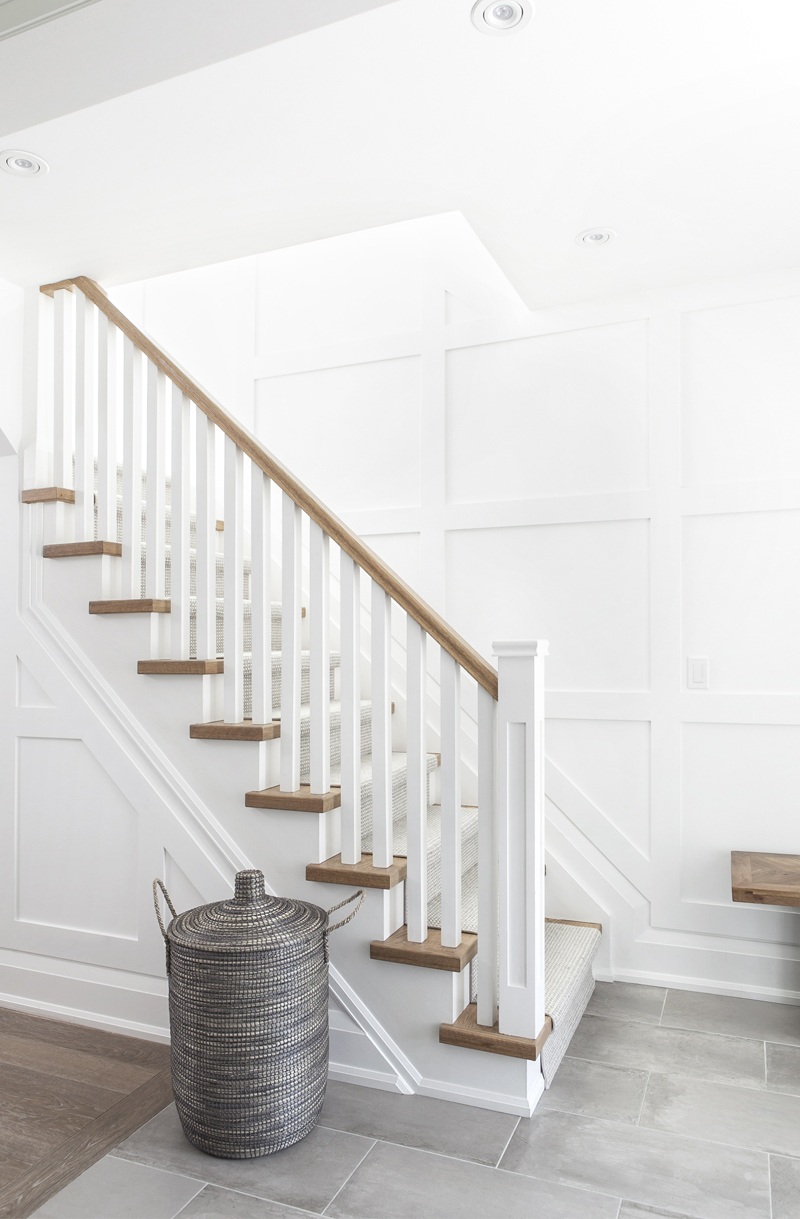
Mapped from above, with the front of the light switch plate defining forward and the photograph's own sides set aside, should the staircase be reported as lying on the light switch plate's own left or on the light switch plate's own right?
on the light switch plate's own right

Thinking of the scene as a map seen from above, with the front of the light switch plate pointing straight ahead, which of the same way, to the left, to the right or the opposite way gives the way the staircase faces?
to the left

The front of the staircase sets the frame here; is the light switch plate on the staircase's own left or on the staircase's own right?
on the staircase's own left

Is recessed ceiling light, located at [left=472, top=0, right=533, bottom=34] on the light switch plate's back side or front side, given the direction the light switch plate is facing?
on the front side

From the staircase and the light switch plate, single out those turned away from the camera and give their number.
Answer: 0

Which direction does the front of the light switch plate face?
toward the camera

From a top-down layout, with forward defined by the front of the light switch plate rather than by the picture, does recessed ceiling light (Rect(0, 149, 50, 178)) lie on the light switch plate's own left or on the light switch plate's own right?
on the light switch plate's own right

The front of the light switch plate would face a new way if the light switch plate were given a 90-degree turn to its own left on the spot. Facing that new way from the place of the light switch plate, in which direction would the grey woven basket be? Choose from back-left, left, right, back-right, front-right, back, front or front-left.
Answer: back-right

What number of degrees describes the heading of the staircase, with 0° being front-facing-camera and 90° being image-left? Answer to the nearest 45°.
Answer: approximately 315°
